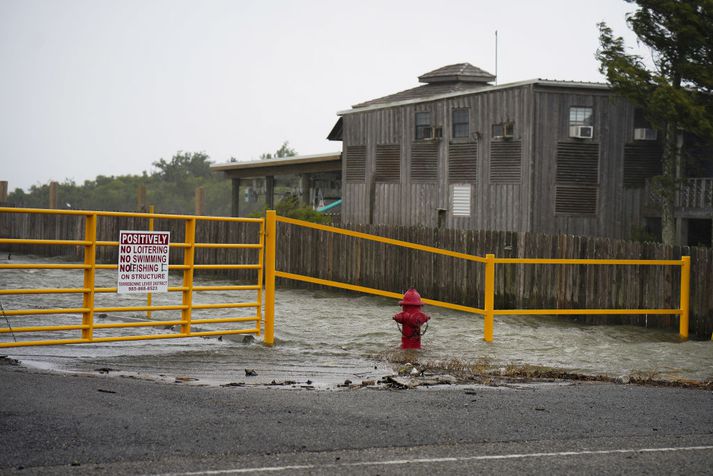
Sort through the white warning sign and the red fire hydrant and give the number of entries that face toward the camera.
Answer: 2

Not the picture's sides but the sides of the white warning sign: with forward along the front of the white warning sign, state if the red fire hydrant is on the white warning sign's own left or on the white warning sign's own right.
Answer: on the white warning sign's own left

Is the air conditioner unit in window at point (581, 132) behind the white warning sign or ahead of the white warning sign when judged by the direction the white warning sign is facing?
behind

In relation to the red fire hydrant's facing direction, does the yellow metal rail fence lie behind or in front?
behind

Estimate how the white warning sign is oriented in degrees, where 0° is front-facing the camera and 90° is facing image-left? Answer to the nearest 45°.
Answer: approximately 0°

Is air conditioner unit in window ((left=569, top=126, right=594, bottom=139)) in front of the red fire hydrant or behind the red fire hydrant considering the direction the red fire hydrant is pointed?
behind

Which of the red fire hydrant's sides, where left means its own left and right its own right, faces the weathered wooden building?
back
